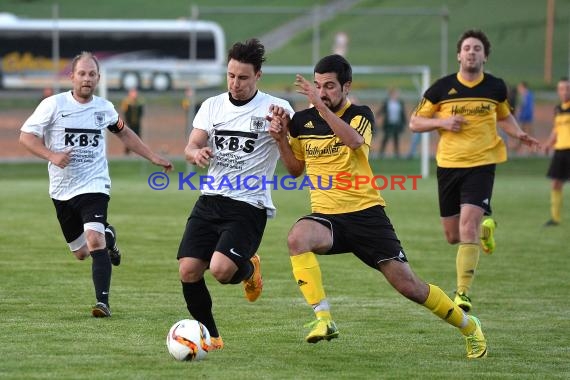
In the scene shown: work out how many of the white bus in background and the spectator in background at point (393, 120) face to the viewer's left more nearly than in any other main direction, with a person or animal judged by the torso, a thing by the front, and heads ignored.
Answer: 1

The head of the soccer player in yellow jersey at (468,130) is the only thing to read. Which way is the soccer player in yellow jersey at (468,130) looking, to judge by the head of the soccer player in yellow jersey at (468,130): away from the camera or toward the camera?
toward the camera

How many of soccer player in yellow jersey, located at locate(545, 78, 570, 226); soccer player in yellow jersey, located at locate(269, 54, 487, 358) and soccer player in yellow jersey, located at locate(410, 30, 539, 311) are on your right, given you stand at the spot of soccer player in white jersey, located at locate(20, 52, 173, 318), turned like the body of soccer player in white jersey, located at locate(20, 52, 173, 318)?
0

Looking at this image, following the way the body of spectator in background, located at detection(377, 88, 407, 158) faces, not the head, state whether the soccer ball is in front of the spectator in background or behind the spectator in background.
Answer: in front

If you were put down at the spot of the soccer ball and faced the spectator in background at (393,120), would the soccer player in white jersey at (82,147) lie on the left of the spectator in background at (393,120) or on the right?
left

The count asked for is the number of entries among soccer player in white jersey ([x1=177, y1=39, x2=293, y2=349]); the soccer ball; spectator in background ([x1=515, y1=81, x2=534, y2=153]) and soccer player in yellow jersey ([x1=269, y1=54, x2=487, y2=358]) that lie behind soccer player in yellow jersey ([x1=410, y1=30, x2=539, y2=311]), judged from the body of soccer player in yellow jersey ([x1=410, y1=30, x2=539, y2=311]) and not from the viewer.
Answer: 1

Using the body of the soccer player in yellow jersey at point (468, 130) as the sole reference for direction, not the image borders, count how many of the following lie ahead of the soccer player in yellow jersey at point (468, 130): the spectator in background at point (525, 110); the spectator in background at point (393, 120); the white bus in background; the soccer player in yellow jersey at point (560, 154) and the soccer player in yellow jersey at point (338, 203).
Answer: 1

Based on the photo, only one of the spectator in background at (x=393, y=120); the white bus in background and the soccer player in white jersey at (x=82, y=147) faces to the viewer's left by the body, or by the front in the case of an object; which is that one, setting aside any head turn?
the white bus in background

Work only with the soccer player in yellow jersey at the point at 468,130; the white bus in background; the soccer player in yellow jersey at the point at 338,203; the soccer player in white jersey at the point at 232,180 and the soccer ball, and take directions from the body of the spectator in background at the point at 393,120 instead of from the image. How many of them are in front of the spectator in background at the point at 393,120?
4

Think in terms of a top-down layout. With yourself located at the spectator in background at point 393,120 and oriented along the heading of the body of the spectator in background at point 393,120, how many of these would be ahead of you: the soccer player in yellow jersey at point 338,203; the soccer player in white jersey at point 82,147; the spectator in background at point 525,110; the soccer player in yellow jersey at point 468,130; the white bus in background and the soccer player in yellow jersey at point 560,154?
4

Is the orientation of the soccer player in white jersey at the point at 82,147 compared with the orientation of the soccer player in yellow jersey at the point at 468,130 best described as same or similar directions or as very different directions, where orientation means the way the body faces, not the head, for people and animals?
same or similar directions

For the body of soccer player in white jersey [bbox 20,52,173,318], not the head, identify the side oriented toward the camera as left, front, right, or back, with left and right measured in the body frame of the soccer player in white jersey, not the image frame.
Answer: front

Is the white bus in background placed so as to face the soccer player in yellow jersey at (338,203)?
no

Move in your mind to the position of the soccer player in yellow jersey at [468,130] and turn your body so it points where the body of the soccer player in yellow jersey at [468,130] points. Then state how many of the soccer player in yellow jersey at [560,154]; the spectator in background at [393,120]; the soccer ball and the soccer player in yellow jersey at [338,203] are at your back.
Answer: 2

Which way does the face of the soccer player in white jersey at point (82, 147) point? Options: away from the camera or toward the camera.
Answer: toward the camera

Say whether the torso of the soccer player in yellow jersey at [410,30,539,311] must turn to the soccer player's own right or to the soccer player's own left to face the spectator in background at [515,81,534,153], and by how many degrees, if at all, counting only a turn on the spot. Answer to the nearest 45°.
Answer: approximately 180°

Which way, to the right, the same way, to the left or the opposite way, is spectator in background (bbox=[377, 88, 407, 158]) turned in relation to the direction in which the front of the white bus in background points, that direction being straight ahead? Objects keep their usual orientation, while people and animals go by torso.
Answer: to the left

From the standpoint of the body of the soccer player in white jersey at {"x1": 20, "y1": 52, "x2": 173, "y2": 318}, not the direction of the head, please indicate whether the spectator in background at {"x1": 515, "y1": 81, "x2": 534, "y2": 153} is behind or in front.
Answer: behind

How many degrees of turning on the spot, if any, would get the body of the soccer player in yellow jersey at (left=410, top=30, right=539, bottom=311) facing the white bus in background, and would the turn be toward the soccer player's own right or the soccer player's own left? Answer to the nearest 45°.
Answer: approximately 135° to the soccer player's own right

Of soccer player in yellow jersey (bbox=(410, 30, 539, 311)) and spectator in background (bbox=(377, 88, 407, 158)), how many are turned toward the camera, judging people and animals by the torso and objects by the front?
2

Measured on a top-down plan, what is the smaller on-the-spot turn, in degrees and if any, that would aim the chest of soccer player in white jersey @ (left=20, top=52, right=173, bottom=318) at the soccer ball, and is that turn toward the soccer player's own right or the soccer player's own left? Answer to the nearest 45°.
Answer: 0° — they already face it
